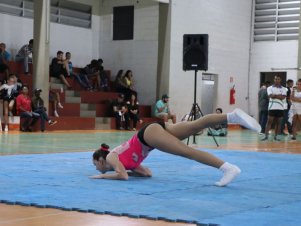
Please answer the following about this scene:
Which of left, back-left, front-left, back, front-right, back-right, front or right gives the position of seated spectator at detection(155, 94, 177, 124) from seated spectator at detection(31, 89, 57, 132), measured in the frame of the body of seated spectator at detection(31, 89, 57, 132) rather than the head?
left

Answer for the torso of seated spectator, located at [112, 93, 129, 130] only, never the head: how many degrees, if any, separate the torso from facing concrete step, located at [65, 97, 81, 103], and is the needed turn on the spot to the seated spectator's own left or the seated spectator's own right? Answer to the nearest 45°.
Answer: approximately 90° to the seated spectator's own right

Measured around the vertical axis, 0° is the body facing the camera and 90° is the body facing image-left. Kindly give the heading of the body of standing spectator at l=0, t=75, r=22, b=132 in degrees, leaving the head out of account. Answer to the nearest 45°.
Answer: approximately 0°

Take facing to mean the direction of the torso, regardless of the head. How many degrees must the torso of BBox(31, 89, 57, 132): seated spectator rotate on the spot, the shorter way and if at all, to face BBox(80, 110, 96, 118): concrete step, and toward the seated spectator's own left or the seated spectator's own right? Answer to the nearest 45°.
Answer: approximately 90° to the seated spectator's own left

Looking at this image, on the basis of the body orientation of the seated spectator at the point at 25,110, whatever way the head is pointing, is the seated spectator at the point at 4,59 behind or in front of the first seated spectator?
behind

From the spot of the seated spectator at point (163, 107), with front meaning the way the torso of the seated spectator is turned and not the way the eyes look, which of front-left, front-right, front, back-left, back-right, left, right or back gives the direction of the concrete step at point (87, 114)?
back-right

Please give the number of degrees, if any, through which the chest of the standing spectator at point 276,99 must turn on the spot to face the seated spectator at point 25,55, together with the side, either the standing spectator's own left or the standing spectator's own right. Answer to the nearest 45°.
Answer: approximately 90° to the standing spectator's own right

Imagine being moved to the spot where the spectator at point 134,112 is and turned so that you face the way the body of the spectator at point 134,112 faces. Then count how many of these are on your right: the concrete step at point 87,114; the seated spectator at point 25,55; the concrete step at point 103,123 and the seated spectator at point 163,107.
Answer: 3

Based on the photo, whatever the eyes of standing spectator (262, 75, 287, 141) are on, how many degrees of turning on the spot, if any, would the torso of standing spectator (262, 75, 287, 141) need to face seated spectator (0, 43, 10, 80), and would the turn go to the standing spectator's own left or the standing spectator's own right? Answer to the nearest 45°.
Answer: approximately 90° to the standing spectator's own right

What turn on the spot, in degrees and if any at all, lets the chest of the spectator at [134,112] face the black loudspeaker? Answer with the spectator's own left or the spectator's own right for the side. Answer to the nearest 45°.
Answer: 0° — they already face it

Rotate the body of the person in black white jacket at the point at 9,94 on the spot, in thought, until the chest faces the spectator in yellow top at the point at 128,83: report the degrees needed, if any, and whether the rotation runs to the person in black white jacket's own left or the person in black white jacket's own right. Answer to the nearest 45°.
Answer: approximately 135° to the person in black white jacket's own left

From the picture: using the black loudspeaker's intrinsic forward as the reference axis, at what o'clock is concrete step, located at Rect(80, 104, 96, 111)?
The concrete step is roughly at 5 o'clock from the black loudspeaker.

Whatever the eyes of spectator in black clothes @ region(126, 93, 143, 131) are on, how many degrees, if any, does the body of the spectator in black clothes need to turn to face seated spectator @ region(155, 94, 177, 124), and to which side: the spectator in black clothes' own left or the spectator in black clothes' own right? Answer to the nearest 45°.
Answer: approximately 135° to the spectator in black clothes' own left
